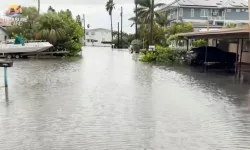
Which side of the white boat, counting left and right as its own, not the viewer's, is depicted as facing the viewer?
right

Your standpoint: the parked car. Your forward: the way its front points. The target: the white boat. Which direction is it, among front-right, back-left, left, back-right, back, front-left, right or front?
back

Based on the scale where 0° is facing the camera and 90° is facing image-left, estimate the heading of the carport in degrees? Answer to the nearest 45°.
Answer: approximately 45°

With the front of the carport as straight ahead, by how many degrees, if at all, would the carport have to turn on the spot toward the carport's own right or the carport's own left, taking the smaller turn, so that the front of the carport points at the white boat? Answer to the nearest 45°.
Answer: approximately 45° to the carport's own right

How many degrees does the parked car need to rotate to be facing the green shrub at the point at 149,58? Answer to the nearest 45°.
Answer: approximately 180°

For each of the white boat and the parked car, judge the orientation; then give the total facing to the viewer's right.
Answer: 2

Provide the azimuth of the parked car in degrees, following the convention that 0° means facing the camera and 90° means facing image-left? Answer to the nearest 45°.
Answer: approximately 270°

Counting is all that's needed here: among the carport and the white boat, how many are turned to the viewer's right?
1
